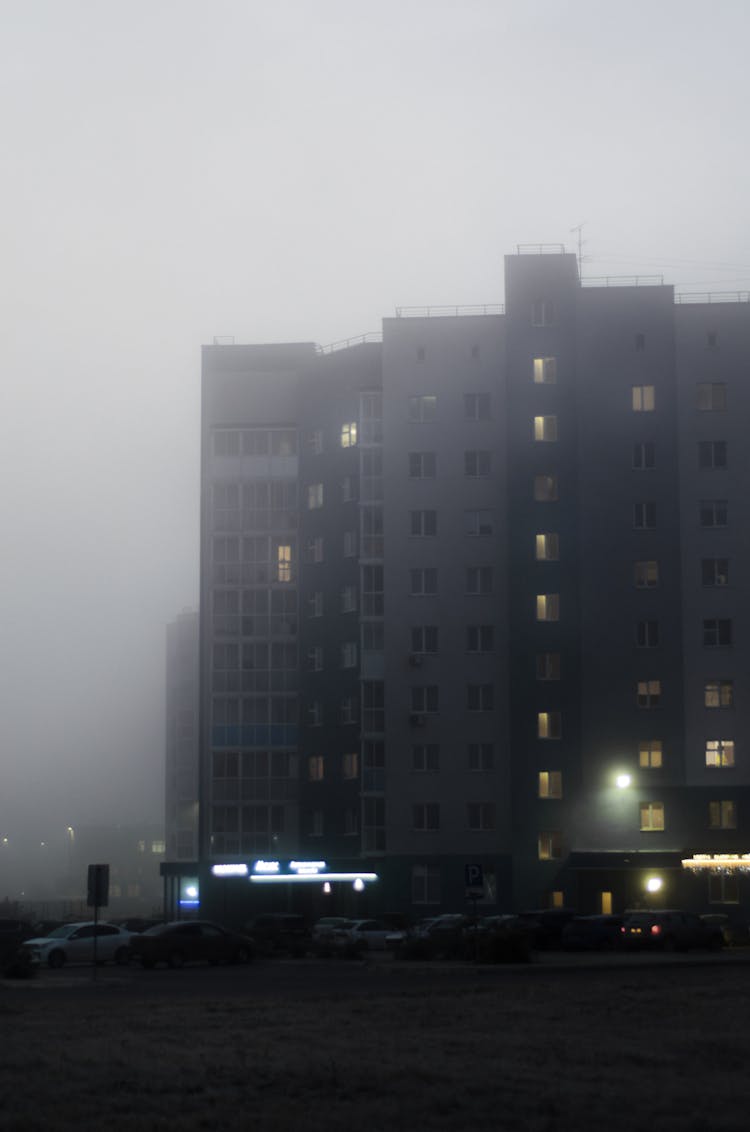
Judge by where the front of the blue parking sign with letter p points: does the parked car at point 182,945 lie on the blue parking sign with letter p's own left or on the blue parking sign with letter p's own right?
on the blue parking sign with letter p's own right

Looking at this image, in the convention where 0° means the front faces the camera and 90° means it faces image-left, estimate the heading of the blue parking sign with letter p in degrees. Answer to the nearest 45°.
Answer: approximately 0°
